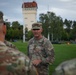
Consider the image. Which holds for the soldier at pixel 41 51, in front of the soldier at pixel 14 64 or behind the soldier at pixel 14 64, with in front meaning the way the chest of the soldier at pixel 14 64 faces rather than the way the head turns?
in front

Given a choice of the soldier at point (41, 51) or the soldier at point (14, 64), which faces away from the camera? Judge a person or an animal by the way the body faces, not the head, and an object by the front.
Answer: the soldier at point (14, 64)

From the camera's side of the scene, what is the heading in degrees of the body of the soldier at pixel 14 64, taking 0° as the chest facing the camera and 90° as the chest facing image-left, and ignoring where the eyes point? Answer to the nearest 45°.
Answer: approximately 180°

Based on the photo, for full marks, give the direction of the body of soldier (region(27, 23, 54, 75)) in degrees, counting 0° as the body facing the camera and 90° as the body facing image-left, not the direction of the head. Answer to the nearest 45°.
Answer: approximately 45°

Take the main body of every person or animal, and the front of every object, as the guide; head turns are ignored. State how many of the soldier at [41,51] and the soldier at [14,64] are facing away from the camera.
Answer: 1
